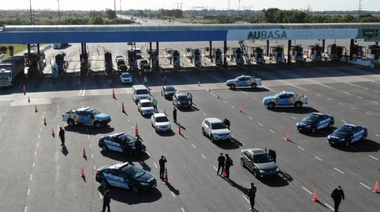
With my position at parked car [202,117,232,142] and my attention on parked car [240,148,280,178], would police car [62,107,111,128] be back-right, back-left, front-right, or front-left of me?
back-right

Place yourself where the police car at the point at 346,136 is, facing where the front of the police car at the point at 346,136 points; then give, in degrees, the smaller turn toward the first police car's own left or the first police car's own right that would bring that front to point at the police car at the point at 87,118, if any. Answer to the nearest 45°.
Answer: approximately 45° to the first police car's own right

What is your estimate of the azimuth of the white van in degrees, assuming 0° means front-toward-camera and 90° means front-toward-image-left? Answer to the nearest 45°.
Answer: approximately 315°

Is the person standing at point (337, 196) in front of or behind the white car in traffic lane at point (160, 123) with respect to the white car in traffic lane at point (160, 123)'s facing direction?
in front

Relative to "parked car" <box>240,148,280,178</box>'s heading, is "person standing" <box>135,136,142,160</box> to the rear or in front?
to the rear

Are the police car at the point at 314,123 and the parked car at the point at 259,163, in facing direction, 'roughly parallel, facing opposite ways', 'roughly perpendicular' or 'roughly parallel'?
roughly perpendicular

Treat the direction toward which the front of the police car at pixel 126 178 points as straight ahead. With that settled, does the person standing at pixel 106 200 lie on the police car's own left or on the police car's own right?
on the police car's own right

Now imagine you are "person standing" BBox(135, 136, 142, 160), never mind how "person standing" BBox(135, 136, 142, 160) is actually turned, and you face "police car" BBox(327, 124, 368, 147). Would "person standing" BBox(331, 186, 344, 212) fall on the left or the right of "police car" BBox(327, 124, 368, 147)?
right

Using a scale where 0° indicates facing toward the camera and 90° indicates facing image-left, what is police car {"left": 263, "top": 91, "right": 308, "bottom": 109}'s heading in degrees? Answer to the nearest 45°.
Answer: approximately 90°

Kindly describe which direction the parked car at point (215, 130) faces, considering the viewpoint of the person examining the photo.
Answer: facing the viewer and to the right of the viewer
